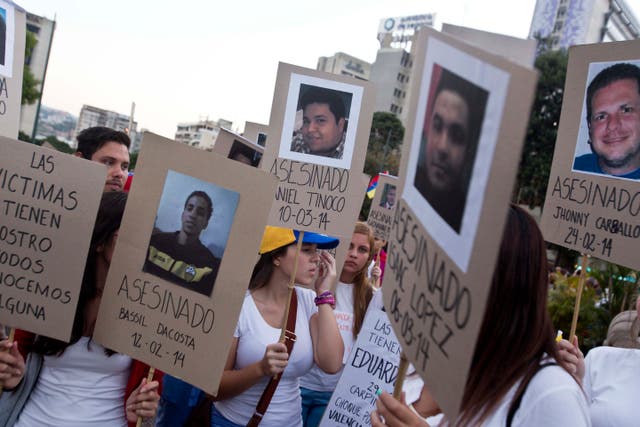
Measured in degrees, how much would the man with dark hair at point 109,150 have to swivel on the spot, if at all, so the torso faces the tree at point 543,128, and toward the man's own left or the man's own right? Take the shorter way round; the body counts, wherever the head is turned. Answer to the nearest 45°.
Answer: approximately 90° to the man's own left

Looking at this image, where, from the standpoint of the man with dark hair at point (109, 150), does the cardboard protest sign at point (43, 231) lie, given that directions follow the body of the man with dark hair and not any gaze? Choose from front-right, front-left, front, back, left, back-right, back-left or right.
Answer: front-right

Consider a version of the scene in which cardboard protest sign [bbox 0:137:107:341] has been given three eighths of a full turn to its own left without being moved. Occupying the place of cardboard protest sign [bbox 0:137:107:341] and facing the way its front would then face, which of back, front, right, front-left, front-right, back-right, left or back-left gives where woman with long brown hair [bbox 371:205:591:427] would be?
right

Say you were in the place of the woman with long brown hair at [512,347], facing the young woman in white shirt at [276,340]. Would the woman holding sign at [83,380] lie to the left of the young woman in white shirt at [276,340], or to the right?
left

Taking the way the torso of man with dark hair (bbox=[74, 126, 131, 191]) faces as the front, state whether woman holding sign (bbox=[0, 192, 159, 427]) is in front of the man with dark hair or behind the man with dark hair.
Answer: in front

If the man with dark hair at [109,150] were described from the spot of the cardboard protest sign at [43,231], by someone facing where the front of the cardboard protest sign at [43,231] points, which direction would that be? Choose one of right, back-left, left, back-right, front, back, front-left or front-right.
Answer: back

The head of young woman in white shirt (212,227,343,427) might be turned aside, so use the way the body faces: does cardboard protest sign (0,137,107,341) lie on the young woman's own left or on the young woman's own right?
on the young woman's own right

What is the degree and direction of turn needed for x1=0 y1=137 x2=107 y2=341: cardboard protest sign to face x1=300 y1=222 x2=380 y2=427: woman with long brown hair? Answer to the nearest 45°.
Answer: approximately 135° to its left

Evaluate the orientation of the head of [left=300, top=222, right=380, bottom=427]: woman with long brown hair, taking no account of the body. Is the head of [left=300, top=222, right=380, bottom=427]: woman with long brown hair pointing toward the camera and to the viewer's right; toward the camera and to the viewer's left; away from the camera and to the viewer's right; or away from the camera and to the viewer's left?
toward the camera and to the viewer's left

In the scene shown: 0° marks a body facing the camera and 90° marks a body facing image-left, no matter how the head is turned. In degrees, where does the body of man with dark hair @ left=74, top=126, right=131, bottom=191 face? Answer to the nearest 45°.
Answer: approximately 315°
